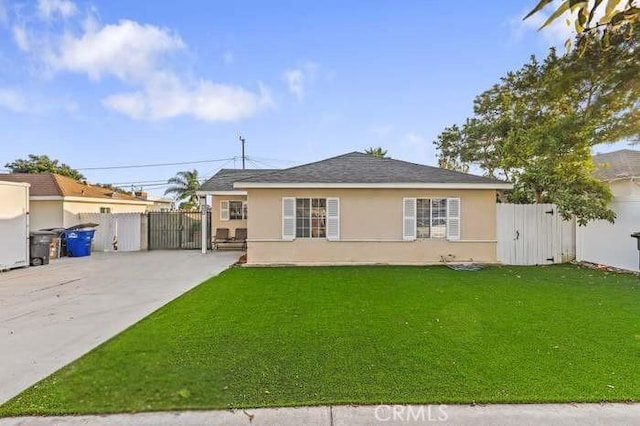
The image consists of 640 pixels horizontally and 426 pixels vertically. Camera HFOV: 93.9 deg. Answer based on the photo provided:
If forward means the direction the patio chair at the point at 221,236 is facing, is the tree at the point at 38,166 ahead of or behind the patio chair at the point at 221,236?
behind

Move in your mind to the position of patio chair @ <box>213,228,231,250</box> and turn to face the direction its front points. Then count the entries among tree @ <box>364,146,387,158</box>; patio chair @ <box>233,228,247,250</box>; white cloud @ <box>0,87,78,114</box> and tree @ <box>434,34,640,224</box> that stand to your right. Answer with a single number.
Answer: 1

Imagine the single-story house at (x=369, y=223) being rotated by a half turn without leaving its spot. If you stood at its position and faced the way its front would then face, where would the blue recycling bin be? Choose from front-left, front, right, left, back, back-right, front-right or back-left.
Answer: left

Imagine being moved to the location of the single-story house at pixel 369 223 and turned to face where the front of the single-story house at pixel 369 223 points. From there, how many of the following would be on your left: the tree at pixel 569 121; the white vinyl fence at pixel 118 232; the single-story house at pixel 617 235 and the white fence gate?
3

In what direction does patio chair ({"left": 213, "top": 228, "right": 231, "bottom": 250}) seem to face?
toward the camera

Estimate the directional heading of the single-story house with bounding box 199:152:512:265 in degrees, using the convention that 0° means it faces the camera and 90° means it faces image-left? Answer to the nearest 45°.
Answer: approximately 0°

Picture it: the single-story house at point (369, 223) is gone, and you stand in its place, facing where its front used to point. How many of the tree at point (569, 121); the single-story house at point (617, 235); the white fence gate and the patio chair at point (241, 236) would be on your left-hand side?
3

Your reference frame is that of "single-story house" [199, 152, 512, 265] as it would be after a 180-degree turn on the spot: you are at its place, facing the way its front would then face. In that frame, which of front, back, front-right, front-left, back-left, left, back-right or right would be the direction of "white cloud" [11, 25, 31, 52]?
left

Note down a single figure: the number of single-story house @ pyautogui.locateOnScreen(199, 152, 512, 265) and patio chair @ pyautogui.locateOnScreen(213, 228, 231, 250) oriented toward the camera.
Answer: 2

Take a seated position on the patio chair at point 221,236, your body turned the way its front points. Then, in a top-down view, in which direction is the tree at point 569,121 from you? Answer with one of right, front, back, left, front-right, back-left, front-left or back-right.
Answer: front-left

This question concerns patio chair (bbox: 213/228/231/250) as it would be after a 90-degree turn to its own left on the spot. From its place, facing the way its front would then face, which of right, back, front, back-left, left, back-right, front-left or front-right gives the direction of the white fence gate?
front-right

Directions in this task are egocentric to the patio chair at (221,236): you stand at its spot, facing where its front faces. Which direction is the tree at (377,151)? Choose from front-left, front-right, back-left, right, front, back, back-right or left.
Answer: back-left
